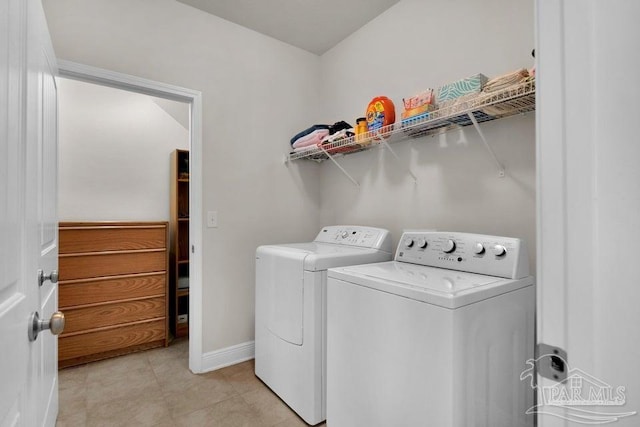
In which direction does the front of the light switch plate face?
toward the camera

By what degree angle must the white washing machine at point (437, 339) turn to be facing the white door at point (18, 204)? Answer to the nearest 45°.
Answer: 0° — it already faces it

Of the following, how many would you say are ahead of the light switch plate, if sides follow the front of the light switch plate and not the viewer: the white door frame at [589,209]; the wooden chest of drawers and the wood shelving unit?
1

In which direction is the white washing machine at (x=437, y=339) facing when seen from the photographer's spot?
facing the viewer and to the left of the viewer

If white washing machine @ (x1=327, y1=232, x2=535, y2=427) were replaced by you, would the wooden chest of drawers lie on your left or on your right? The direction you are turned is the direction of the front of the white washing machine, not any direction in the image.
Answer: on your right

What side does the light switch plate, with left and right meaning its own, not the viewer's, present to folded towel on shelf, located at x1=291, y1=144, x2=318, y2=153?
left

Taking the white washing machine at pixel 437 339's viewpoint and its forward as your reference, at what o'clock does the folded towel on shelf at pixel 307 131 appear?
The folded towel on shelf is roughly at 3 o'clock from the white washing machine.
